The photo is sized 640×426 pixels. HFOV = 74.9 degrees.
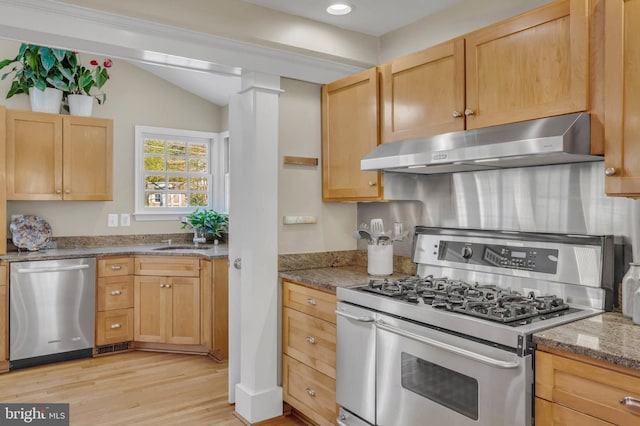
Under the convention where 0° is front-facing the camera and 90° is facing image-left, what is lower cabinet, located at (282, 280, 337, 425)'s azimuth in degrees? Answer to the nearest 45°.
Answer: approximately 45°

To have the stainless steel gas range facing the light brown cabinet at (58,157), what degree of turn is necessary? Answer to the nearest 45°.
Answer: approximately 45° to its right

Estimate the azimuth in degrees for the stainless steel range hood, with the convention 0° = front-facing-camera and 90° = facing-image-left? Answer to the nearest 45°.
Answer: approximately 45°

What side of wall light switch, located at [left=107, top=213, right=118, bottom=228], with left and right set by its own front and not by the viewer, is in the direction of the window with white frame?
left

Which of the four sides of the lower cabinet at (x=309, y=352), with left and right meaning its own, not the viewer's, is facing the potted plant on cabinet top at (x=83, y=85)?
right

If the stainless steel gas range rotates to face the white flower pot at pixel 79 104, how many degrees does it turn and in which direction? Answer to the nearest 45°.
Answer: approximately 45° to its right

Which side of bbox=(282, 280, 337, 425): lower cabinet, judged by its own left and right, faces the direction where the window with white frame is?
right
